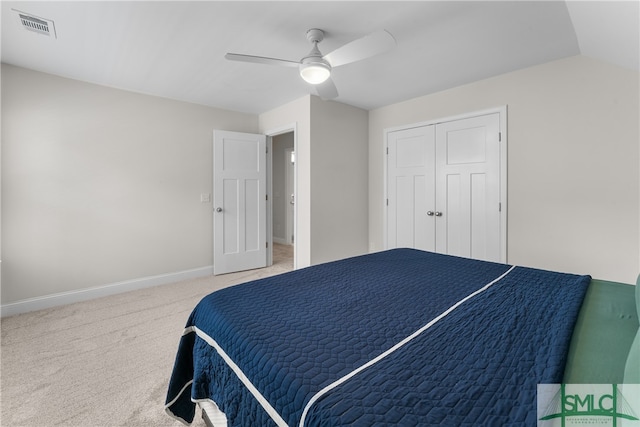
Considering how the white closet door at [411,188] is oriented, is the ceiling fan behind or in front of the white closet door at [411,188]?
in front

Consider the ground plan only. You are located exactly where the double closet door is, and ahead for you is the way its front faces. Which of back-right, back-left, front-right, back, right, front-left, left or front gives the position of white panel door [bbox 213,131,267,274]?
front-right

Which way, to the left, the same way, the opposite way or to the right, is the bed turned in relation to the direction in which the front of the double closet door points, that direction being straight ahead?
to the right

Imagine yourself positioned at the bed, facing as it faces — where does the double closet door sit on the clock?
The double closet door is roughly at 2 o'clock from the bed.

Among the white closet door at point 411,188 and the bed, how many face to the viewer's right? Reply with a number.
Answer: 0

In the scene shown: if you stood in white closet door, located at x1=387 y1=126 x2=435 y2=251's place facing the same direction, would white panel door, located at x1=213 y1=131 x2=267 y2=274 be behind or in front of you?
in front

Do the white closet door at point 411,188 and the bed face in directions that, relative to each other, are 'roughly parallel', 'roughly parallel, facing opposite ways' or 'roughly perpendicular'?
roughly perpendicular

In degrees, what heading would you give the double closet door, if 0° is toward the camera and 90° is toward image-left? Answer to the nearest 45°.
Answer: approximately 45°

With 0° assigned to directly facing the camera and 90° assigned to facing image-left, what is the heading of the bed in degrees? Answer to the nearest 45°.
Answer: approximately 135°
